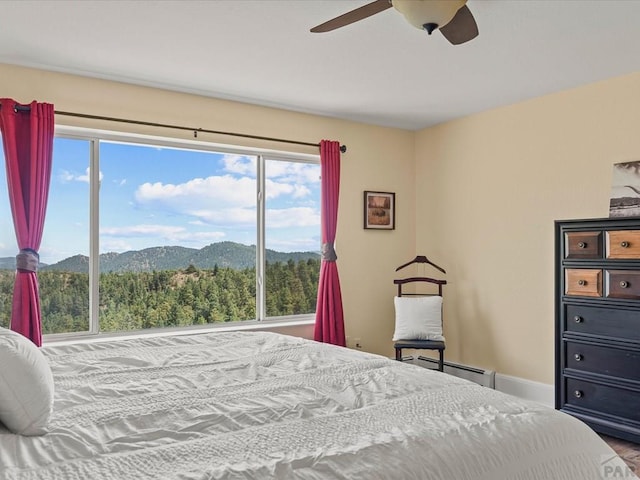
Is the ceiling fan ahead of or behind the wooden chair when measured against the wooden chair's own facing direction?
ahead

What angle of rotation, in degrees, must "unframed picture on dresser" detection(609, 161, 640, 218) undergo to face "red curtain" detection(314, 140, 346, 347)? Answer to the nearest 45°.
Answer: approximately 45° to its right

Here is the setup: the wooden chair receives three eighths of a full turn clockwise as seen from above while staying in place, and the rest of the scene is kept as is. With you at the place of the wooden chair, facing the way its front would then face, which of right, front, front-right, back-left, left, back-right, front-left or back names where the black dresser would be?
back

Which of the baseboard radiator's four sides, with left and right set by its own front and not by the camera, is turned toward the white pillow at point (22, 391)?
front

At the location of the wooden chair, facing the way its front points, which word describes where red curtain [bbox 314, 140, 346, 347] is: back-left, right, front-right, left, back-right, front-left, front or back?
right

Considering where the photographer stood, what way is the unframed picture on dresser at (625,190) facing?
facing the viewer and to the left of the viewer

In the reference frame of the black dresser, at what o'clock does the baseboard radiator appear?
The baseboard radiator is roughly at 3 o'clock from the black dresser.

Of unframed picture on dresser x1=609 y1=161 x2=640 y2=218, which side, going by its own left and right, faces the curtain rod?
front

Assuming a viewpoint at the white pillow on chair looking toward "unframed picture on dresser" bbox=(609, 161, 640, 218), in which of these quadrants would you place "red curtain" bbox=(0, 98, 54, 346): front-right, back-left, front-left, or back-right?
back-right

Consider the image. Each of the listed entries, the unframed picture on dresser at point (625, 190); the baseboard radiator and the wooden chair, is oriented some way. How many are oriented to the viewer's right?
0

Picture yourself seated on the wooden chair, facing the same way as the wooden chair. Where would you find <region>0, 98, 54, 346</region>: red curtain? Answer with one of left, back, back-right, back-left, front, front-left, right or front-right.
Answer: front-right

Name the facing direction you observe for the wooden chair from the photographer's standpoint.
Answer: facing the viewer

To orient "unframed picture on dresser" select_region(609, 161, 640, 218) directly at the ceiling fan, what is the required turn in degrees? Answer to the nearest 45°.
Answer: approximately 45° to its left
